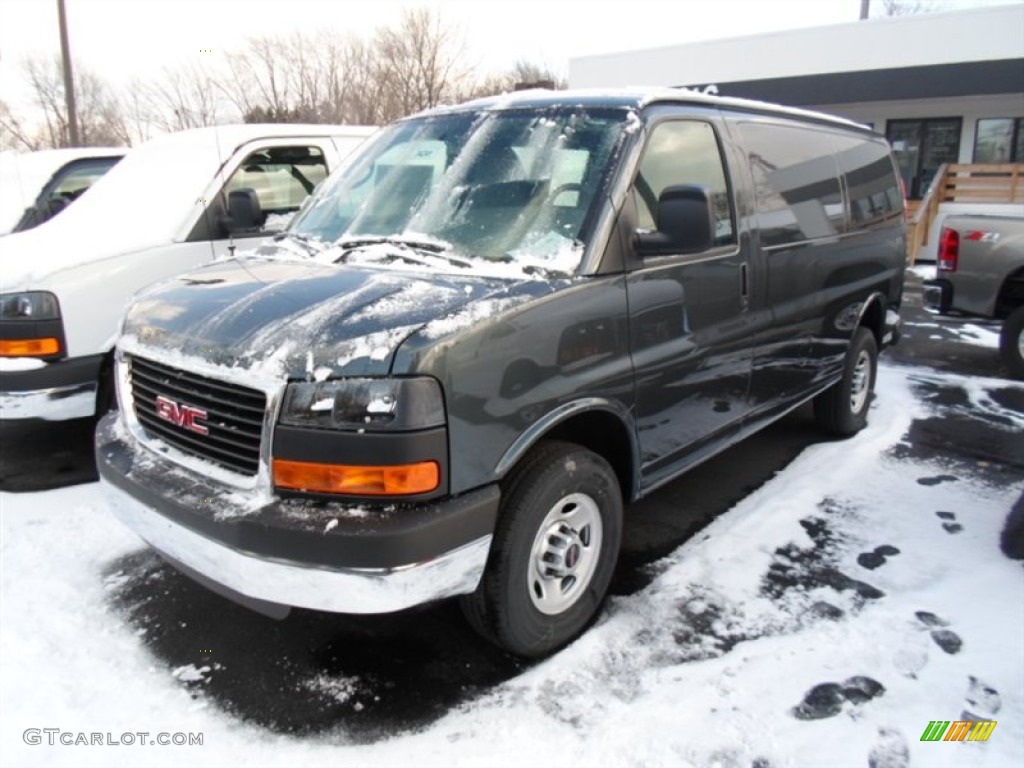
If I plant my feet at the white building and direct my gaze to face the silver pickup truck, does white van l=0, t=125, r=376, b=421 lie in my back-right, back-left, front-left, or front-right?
front-right

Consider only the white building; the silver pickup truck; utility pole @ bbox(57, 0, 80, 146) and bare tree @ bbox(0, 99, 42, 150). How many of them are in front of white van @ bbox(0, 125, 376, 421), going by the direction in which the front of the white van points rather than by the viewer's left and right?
0

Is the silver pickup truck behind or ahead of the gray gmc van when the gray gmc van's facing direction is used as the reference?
behind

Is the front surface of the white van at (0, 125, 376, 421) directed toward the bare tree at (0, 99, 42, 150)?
no

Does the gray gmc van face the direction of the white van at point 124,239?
no

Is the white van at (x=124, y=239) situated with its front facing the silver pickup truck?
no

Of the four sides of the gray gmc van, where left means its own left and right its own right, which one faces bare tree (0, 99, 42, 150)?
right

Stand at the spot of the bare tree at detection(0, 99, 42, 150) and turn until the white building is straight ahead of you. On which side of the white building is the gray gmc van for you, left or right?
right

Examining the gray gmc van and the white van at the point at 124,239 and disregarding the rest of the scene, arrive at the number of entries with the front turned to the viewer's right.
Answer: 0

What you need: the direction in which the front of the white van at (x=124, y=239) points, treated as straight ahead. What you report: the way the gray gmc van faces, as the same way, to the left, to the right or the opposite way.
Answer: the same way

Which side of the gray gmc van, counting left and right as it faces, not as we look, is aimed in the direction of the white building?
back

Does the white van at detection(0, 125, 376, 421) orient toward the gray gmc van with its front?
no

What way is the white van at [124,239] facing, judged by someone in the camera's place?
facing the viewer and to the left of the viewer
